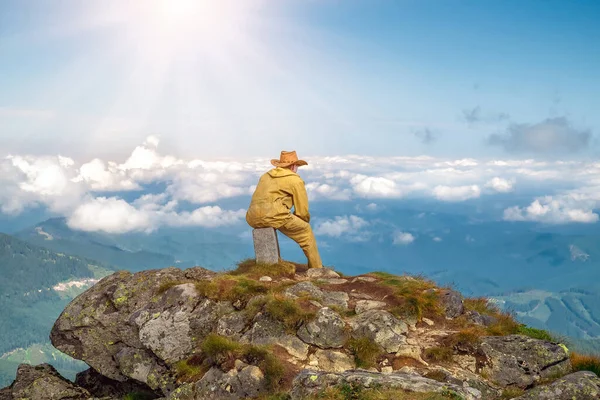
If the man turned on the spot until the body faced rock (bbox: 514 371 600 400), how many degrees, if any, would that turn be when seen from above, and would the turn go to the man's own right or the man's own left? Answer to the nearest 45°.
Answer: approximately 90° to the man's own right

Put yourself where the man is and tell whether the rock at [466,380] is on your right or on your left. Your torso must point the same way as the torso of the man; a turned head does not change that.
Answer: on your right

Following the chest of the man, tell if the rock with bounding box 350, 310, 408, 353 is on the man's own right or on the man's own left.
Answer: on the man's own right

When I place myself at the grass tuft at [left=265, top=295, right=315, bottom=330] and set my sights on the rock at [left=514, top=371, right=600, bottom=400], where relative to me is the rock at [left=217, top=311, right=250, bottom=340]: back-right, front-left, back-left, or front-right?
back-right

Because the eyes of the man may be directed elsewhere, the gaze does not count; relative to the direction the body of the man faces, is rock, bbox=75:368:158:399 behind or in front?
behind

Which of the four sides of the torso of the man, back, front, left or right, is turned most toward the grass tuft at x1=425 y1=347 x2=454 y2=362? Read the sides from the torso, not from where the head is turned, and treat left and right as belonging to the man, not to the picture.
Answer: right

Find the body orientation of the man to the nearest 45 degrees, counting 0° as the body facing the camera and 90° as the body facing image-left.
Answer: approximately 225°

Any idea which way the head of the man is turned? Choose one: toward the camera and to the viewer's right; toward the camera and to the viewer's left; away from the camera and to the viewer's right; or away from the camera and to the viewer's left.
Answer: away from the camera and to the viewer's right

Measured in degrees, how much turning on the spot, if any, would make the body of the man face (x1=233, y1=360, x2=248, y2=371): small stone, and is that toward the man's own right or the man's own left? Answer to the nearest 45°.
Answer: approximately 135° to the man's own right

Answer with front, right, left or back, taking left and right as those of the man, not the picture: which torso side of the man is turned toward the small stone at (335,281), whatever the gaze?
right

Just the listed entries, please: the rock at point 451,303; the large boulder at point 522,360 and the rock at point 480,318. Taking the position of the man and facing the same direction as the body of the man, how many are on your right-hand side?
3
